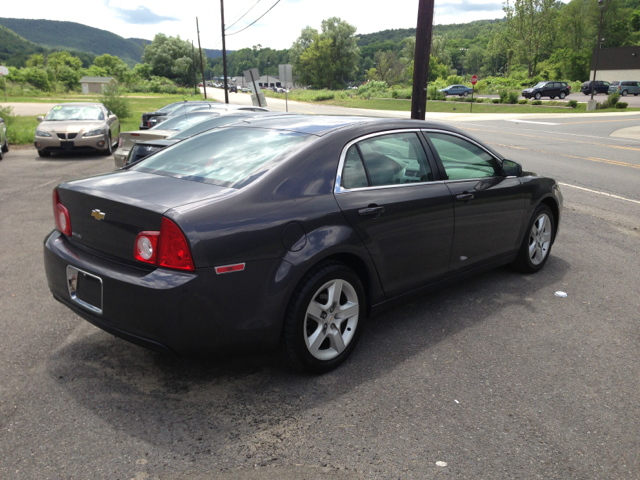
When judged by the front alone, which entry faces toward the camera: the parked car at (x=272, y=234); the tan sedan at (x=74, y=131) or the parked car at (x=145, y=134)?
the tan sedan

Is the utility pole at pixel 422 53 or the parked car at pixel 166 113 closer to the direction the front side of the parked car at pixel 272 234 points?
the utility pole

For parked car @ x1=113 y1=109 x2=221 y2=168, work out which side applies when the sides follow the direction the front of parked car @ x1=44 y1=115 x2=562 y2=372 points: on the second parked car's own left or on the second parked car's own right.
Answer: on the second parked car's own left

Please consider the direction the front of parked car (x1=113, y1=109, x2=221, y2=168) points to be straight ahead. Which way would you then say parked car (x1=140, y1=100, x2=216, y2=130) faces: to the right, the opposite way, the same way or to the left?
the same way

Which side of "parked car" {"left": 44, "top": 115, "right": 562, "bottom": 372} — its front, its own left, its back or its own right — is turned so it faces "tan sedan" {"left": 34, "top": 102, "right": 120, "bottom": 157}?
left

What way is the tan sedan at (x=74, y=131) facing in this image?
toward the camera

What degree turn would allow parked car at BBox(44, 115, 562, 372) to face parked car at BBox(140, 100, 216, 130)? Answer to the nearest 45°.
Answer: approximately 45° to its left

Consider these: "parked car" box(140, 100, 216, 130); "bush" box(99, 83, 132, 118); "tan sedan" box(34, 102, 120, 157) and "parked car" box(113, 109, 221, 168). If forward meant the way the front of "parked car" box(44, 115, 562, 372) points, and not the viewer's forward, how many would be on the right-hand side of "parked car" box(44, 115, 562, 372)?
0
